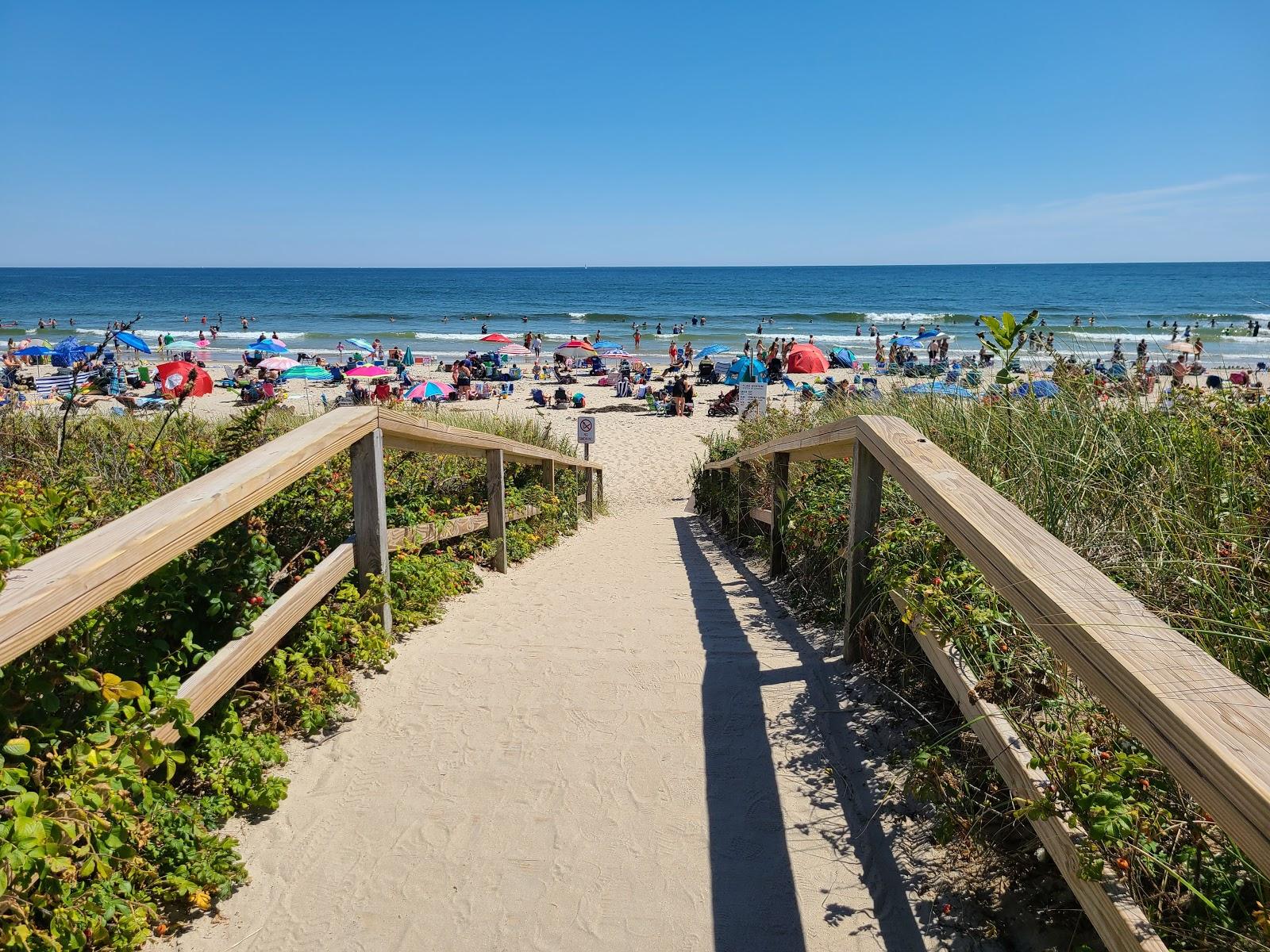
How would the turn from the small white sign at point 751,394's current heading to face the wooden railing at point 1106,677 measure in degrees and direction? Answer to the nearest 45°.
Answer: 0° — it already faces it

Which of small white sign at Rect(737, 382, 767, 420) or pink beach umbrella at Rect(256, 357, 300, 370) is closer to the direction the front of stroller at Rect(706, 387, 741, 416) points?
the pink beach umbrella

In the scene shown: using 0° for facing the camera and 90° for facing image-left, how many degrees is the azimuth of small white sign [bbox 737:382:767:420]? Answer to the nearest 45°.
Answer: approximately 0°

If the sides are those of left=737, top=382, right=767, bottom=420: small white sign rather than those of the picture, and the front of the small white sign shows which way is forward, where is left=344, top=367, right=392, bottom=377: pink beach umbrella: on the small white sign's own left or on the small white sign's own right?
on the small white sign's own right

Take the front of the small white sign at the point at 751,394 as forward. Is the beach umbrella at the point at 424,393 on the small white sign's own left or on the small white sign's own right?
on the small white sign's own right

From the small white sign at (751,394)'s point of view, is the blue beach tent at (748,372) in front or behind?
behind

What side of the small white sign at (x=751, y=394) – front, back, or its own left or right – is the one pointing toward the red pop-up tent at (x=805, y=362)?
back

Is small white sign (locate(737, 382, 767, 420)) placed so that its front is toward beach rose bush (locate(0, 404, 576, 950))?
yes

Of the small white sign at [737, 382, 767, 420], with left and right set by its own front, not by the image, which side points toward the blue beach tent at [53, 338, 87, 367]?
right
